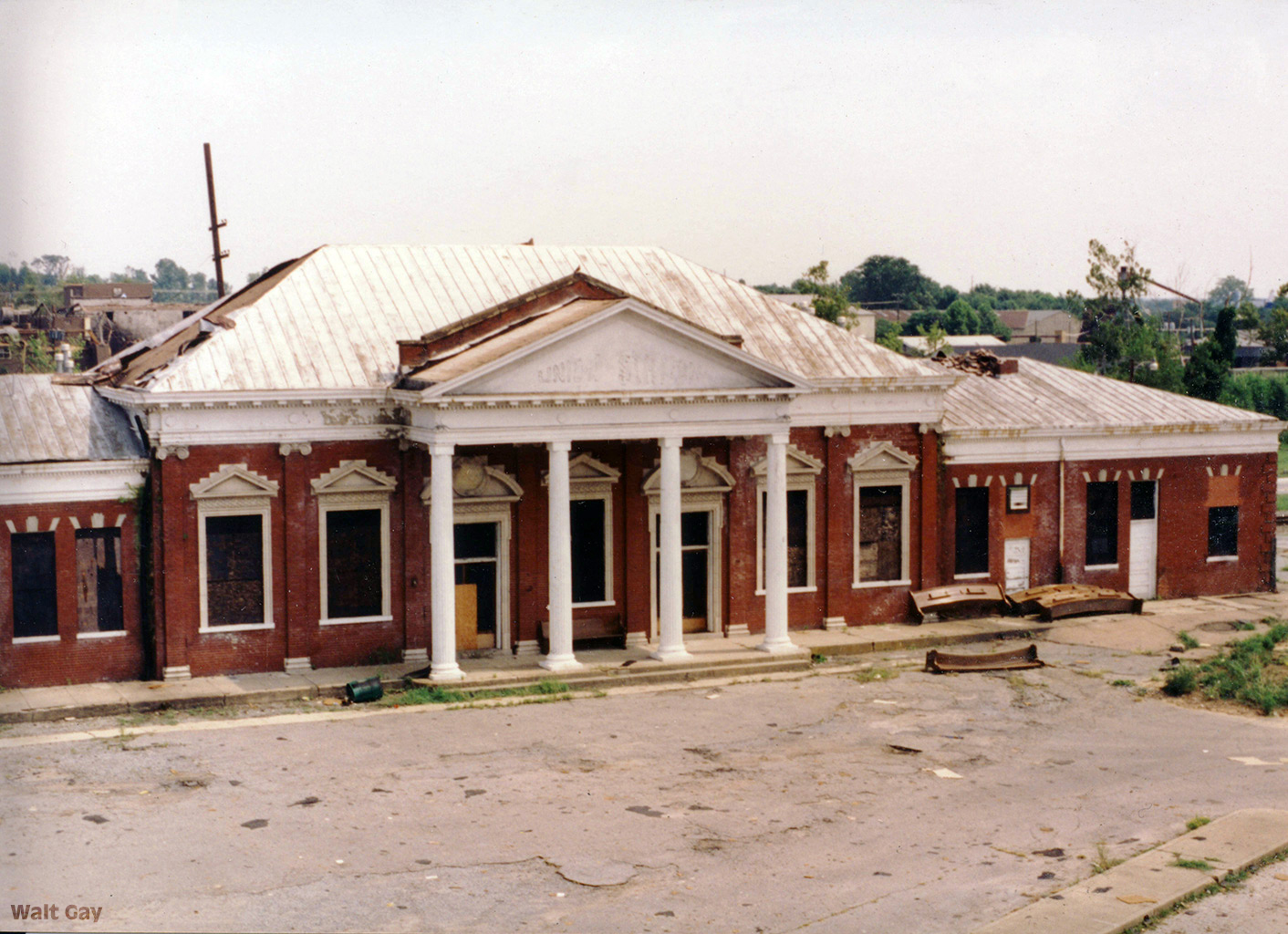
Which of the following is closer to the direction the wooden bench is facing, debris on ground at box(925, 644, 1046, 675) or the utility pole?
the debris on ground

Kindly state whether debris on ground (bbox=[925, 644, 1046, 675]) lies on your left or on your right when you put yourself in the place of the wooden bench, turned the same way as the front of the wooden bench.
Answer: on your left

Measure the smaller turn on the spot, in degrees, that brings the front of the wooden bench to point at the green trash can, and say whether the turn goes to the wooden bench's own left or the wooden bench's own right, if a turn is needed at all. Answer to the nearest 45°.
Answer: approximately 45° to the wooden bench's own right

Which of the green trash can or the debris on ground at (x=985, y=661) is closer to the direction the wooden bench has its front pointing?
the green trash can

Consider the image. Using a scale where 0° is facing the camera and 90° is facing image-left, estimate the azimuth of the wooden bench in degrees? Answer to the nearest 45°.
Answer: approximately 0°

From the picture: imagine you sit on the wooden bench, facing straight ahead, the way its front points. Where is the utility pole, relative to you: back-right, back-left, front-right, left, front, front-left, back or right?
back-right

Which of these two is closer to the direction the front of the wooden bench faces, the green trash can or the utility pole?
the green trash can
